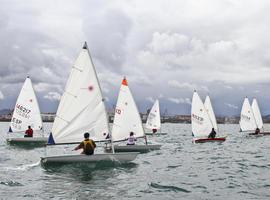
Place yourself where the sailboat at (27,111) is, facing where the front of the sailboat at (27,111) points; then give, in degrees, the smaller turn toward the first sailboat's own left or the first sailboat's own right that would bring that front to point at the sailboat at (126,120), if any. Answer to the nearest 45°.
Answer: approximately 45° to the first sailboat's own right

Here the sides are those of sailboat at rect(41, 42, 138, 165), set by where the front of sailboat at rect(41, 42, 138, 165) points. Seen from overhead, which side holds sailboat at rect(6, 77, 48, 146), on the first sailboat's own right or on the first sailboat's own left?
on the first sailboat's own left

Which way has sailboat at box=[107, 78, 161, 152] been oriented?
to the viewer's right

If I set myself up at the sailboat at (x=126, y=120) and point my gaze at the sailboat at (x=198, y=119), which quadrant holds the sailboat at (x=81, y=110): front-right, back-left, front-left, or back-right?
back-right

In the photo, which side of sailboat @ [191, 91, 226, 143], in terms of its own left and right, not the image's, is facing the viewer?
right

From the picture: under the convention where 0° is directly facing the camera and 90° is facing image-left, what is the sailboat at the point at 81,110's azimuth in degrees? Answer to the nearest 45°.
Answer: approximately 270°

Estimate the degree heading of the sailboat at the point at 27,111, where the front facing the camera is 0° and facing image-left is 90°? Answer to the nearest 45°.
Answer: approximately 270°
